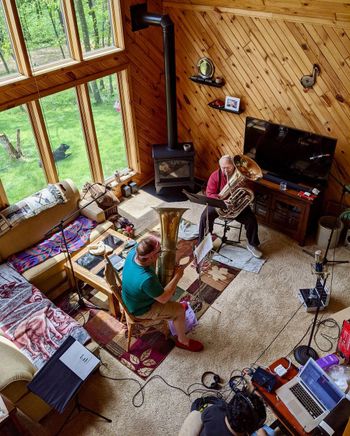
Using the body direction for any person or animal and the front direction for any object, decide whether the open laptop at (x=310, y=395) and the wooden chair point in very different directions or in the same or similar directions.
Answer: very different directions

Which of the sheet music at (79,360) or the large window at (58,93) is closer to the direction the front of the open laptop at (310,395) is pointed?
the sheet music

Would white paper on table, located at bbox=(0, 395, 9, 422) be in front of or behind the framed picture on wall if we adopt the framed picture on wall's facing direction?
in front

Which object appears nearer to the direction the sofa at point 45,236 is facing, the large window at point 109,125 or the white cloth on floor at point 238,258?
the white cloth on floor

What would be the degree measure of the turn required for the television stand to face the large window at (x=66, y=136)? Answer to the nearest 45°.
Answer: approximately 45° to its right

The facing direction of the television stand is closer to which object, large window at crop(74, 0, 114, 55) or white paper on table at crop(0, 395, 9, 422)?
the white paper on table

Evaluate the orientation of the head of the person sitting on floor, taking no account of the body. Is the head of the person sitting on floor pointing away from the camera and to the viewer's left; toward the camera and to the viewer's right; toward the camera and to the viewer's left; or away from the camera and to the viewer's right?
away from the camera and to the viewer's right

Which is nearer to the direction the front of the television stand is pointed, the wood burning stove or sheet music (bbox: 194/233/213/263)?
the sheet music

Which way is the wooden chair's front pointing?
to the viewer's right

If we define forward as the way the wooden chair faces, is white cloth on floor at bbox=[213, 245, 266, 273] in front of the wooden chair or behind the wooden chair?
in front

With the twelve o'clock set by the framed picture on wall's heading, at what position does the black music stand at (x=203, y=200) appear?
The black music stand is roughly at 11 o'clock from the framed picture on wall.

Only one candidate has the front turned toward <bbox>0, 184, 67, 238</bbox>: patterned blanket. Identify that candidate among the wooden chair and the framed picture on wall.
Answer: the framed picture on wall
